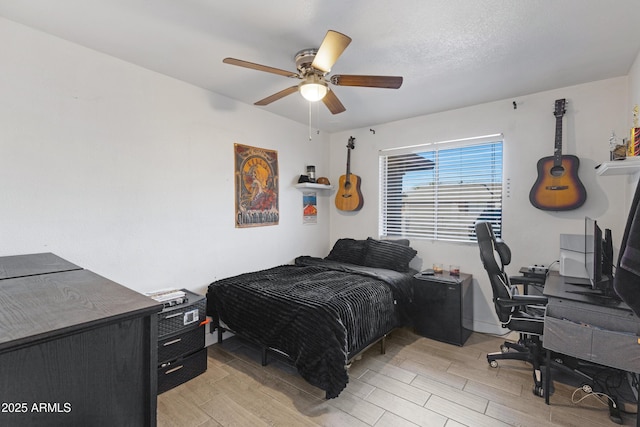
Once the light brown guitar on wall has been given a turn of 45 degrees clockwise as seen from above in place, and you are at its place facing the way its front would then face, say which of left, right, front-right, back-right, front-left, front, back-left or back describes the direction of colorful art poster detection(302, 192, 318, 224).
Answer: front

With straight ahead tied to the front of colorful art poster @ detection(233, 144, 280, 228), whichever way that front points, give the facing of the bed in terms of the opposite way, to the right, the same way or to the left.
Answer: to the right

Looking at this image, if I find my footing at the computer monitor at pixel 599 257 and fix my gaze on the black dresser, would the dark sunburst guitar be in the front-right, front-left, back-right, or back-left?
back-right

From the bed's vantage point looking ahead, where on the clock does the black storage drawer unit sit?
The black storage drawer unit is roughly at 1 o'clock from the bed.

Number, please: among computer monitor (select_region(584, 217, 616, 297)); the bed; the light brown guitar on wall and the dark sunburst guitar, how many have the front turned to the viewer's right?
0

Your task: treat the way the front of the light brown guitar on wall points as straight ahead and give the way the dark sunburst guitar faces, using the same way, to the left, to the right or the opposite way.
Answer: the same way

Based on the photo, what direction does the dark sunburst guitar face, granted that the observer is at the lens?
facing the viewer

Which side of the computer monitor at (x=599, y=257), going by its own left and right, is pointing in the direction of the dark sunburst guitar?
right

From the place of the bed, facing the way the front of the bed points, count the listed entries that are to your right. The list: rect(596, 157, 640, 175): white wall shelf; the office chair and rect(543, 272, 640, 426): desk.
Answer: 0

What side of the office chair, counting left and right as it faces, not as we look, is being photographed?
right

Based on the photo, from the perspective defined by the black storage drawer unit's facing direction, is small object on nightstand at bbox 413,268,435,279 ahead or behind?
ahead

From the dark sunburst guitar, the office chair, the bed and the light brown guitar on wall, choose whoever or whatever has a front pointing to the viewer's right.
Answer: the office chair

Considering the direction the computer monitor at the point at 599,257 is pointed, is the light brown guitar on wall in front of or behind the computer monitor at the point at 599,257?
in front

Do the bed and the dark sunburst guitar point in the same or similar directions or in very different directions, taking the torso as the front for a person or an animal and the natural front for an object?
same or similar directions

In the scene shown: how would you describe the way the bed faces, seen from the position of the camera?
facing the viewer and to the left of the viewer

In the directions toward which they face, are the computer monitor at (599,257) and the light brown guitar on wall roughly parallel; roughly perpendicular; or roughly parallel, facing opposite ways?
roughly perpendicular

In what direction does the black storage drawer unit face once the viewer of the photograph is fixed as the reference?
facing the viewer and to the right of the viewer

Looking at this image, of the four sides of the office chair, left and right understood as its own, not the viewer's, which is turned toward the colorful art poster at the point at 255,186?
back

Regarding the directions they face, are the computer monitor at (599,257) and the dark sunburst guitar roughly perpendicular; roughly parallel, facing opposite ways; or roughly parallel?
roughly perpendicular

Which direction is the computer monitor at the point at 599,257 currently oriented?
to the viewer's left
